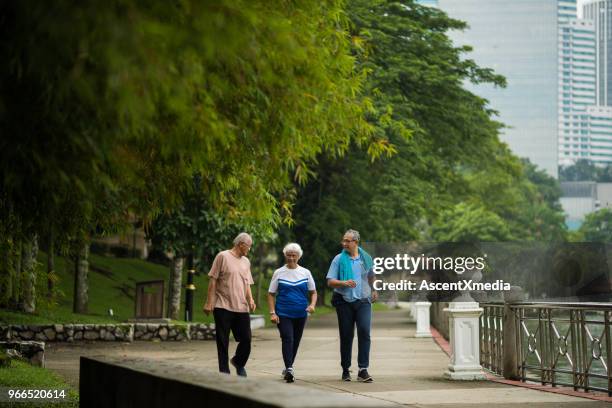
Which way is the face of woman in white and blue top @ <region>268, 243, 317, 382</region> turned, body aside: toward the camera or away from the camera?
toward the camera

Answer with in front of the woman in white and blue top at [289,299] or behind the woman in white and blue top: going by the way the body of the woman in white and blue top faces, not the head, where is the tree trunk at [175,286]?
behind

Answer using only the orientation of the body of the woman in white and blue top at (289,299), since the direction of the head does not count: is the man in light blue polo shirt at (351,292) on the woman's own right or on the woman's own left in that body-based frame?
on the woman's own left

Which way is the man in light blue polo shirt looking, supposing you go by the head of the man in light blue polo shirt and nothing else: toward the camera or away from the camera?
toward the camera

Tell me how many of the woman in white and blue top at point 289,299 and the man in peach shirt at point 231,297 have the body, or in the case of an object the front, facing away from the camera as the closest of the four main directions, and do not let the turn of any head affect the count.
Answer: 0

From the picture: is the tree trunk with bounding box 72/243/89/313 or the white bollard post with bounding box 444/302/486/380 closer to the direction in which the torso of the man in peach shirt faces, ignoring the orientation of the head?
the white bollard post

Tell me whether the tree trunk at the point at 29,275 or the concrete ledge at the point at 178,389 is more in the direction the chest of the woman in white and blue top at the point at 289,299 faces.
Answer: the concrete ledge

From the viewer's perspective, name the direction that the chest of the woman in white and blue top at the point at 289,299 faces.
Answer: toward the camera

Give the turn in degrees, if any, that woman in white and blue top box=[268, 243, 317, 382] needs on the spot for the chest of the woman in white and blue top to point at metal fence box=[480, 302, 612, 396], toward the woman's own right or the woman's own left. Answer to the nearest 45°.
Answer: approximately 90° to the woman's own left

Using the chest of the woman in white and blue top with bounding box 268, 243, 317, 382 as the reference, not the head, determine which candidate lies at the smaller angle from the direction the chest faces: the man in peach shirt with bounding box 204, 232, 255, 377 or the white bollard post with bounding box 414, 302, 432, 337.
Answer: the man in peach shirt

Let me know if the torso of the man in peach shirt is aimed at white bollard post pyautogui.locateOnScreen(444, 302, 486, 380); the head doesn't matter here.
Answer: no

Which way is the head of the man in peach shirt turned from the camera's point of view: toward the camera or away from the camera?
toward the camera

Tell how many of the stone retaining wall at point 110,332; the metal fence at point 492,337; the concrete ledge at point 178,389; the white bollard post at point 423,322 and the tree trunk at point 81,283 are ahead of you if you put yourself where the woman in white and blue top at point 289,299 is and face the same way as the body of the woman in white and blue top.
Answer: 1

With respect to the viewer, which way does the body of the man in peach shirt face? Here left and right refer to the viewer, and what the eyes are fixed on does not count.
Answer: facing the viewer and to the right of the viewer

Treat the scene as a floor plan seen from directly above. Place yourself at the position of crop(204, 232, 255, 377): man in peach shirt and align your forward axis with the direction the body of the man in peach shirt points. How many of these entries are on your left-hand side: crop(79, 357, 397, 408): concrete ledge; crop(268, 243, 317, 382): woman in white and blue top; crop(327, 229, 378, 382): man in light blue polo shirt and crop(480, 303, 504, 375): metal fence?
3

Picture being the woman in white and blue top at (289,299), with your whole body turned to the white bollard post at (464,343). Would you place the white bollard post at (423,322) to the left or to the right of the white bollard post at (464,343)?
left
